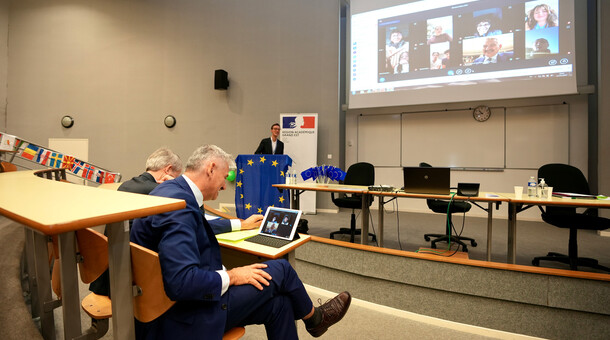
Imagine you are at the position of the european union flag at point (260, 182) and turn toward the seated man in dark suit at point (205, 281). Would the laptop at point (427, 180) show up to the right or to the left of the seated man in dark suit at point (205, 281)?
left

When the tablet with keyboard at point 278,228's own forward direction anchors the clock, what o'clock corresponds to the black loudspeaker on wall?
The black loudspeaker on wall is roughly at 4 o'clock from the tablet with keyboard.

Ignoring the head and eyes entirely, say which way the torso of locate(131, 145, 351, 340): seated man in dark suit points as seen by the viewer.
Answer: to the viewer's right

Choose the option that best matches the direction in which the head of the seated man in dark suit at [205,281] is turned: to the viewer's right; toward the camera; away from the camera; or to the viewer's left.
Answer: to the viewer's right

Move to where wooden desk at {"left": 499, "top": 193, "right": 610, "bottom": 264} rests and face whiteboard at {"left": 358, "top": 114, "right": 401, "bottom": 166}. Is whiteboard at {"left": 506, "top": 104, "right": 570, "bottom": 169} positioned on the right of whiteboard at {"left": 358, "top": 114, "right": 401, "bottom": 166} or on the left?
right
